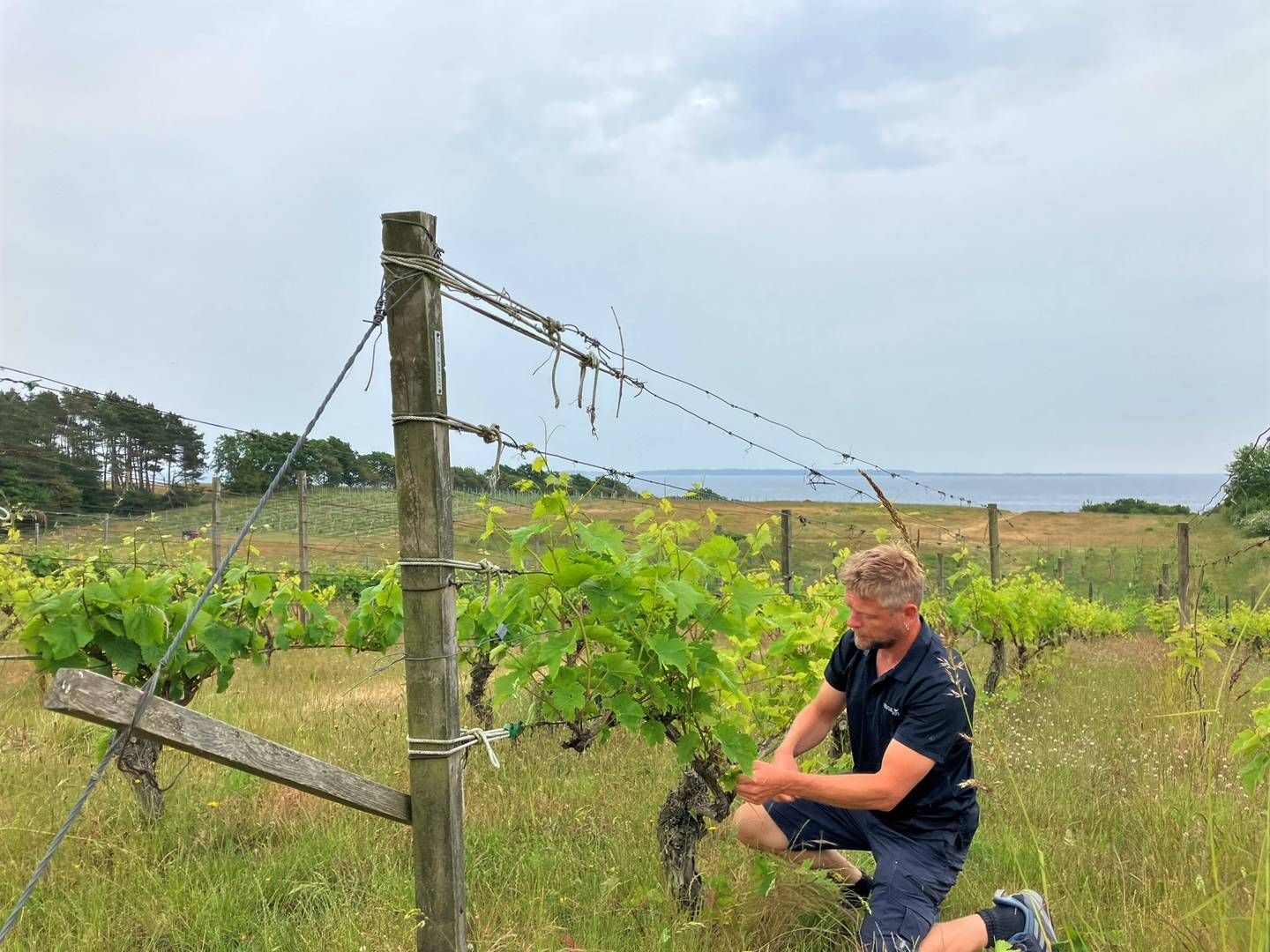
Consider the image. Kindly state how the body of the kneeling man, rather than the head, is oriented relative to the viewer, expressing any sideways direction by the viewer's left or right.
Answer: facing the viewer and to the left of the viewer

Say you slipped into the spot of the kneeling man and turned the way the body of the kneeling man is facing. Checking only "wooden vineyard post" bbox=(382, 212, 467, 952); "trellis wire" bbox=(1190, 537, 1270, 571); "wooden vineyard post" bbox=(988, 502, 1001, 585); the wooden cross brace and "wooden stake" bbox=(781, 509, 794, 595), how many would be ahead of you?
2

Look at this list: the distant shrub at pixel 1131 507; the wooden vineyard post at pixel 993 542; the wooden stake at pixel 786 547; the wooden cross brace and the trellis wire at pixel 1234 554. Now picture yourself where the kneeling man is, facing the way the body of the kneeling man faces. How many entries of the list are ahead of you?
1

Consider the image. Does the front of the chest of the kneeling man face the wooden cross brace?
yes

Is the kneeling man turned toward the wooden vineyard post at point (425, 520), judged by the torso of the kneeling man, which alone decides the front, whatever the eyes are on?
yes

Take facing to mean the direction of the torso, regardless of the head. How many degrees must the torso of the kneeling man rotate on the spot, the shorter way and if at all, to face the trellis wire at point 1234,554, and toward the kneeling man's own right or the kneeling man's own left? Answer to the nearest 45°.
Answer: approximately 180°

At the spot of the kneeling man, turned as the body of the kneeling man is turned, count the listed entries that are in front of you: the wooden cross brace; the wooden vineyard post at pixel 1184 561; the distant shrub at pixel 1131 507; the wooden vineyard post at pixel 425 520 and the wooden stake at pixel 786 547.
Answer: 2

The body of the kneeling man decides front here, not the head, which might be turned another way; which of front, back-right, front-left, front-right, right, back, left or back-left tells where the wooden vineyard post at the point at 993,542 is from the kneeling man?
back-right

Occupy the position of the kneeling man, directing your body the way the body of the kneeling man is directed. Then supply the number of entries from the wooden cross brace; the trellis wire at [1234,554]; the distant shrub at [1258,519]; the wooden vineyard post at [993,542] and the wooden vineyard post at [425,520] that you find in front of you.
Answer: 2

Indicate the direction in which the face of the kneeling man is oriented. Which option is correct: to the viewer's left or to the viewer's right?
to the viewer's left

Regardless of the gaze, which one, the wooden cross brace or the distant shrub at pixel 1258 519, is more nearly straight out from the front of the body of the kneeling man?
the wooden cross brace
